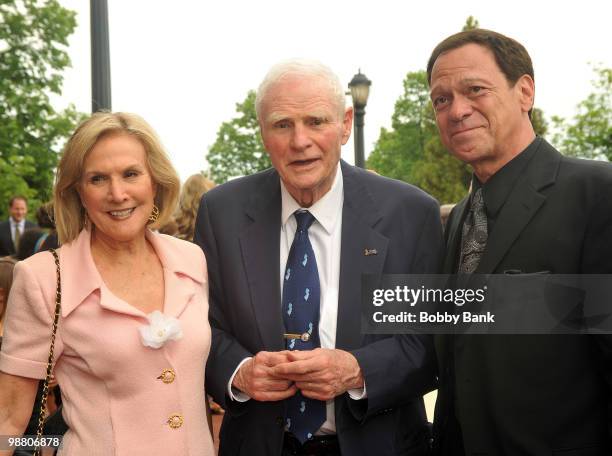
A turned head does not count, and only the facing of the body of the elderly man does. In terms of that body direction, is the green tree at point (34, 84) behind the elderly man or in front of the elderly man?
behind

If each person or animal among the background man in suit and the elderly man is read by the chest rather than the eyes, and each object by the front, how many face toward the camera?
2

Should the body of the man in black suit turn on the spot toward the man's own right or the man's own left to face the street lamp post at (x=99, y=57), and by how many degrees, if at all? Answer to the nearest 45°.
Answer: approximately 90° to the man's own right

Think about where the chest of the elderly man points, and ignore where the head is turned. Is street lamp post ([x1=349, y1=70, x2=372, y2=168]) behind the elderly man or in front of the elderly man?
behind

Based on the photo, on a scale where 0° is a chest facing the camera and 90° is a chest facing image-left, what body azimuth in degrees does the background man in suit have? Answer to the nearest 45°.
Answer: approximately 0°
